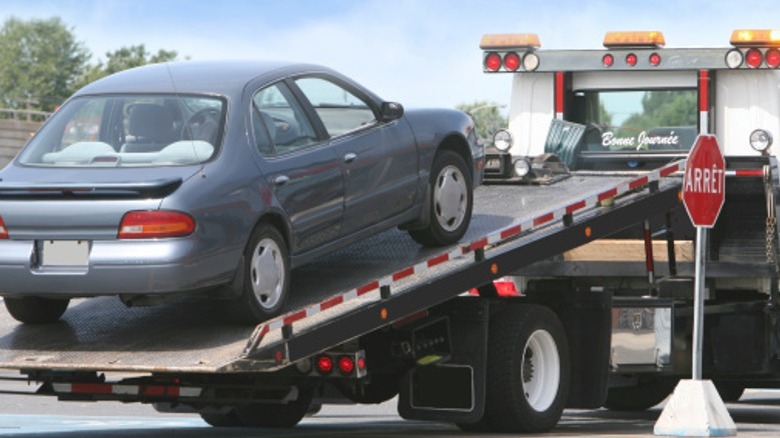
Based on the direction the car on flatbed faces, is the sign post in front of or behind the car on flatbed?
in front

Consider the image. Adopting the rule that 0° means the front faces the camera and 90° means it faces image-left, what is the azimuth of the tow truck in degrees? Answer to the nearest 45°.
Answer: approximately 225°

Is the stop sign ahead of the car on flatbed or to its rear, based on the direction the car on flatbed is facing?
ahead

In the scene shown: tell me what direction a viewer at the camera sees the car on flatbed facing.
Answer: facing away from the viewer and to the right of the viewer
